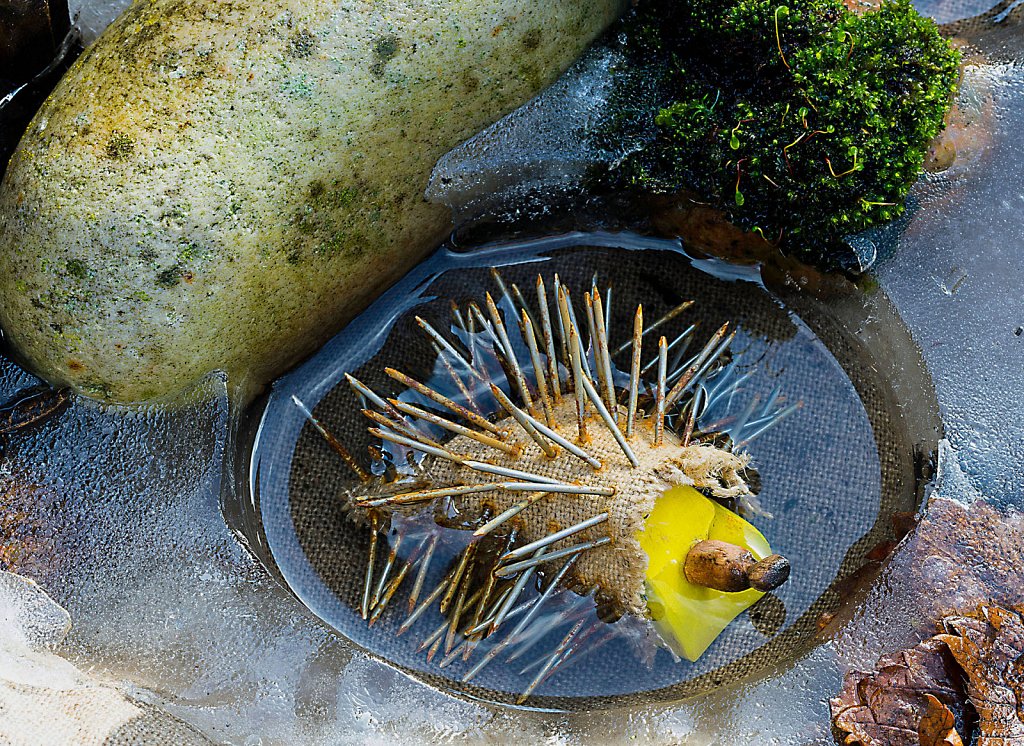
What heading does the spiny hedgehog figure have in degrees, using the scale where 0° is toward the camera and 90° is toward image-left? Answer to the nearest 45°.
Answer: approximately 315°

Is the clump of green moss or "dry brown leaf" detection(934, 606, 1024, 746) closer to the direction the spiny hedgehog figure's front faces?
the dry brown leaf

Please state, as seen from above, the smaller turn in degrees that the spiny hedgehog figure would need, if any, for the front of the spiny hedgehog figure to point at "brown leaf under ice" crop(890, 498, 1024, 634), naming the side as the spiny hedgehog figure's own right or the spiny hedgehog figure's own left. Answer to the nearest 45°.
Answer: approximately 45° to the spiny hedgehog figure's own left
